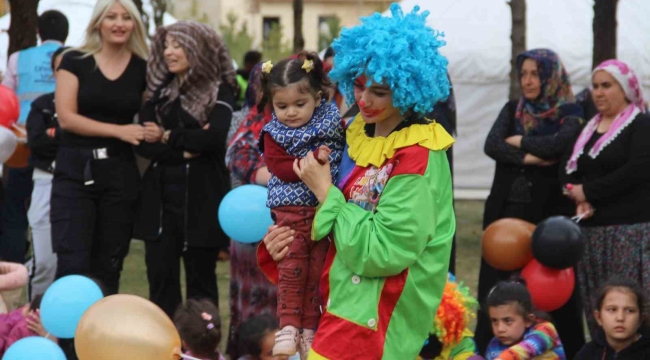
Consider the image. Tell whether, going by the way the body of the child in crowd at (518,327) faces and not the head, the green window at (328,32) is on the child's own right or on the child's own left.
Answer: on the child's own right

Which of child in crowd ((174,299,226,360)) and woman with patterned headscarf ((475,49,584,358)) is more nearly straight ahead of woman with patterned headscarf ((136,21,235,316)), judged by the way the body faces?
the child in crowd

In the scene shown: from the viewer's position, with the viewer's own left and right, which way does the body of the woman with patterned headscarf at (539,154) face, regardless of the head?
facing the viewer and to the left of the viewer

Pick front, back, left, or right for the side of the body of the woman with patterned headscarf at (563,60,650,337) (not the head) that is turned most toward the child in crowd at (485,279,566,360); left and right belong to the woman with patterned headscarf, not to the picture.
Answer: front

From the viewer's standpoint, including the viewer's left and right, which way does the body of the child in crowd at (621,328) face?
facing the viewer

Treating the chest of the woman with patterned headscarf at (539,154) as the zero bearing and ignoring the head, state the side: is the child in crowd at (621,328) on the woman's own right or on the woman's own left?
on the woman's own left

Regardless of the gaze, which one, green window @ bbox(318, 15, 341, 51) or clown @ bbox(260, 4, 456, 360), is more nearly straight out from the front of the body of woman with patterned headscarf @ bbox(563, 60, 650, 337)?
the clown

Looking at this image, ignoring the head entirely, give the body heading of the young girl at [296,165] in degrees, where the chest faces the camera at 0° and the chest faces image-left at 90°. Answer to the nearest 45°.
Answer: approximately 0°

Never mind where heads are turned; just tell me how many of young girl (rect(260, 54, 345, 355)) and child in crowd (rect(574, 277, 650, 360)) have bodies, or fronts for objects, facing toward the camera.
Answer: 2

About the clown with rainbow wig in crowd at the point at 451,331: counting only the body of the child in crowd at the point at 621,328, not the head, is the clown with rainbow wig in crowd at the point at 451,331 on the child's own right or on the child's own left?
on the child's own right
